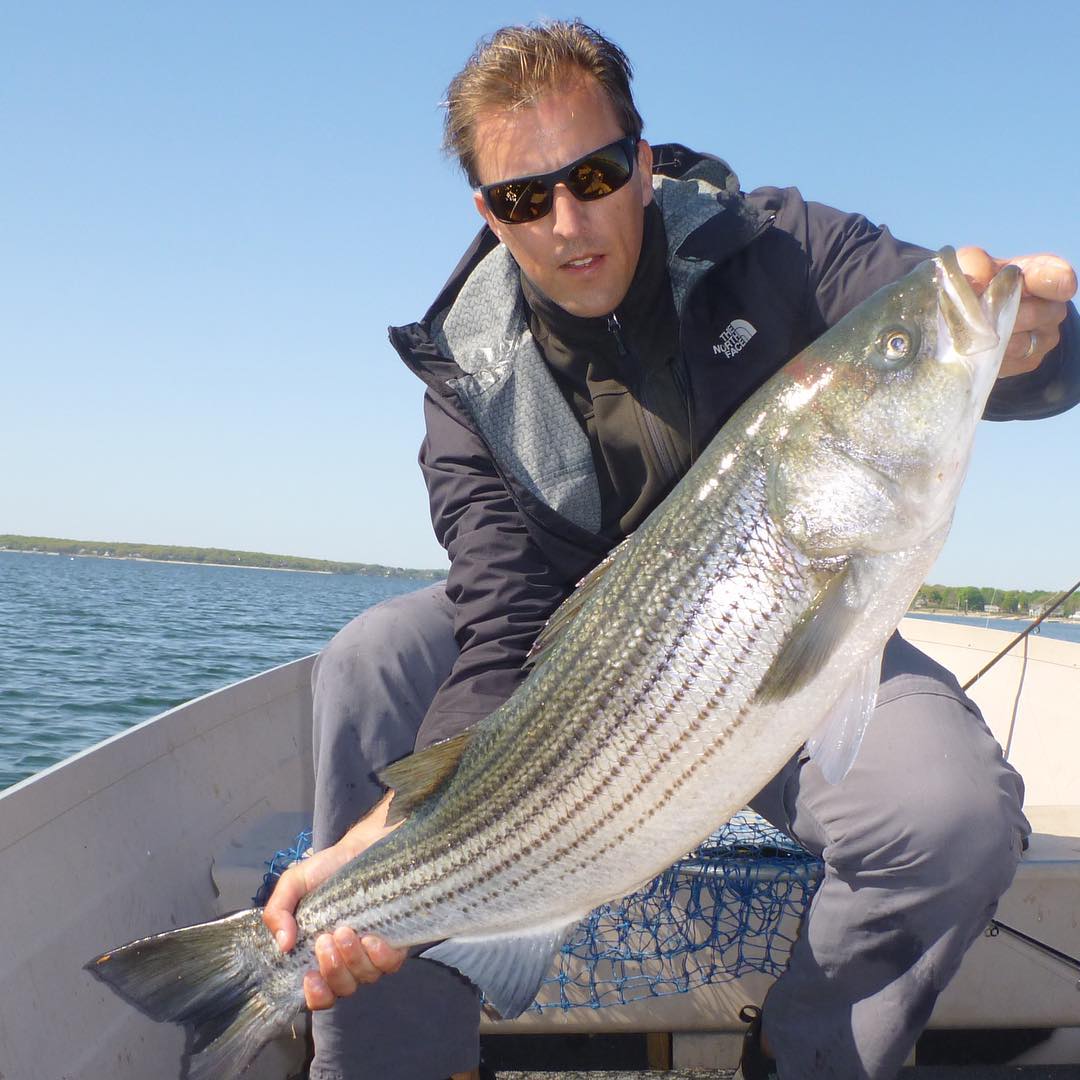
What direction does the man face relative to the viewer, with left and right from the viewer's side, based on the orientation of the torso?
facing the viewer
